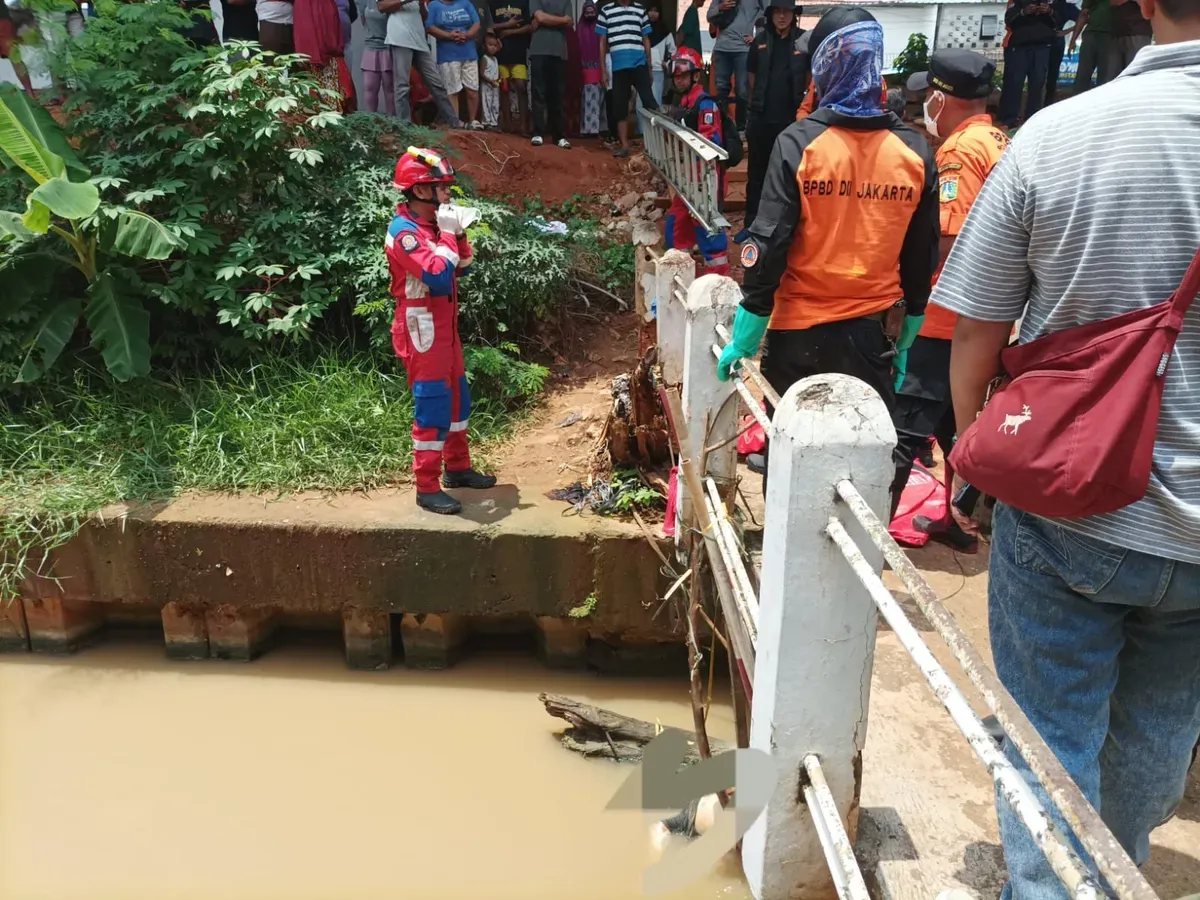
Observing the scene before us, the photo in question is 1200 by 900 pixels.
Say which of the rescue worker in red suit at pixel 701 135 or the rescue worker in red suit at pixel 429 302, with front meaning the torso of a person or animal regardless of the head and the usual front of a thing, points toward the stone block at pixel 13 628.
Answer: the rescue worker in red suit at pixel 701 135

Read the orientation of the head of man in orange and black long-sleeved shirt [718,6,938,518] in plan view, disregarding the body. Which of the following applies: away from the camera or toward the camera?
away from the camera

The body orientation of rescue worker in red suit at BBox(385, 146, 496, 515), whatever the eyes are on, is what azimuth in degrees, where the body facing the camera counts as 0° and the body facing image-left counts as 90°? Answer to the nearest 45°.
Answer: approximately 270°

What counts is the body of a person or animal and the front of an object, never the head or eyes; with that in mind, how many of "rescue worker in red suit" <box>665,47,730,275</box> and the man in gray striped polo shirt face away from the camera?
1

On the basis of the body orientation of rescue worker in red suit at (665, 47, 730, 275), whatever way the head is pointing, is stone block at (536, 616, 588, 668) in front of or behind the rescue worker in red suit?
in front

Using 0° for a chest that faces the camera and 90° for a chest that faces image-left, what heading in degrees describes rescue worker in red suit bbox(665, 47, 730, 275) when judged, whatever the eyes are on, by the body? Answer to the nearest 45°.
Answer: approximately 45°

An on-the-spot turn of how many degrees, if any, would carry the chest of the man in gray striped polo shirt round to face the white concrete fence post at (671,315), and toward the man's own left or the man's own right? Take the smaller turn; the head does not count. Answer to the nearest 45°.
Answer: approximately 45° to the man's own left

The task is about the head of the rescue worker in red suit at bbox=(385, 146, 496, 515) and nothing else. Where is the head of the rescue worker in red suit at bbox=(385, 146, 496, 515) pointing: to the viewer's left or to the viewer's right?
to the viewer's right

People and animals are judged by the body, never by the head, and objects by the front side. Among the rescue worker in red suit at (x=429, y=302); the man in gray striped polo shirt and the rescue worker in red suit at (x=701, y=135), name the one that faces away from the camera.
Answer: the man in gray striped polo shirt

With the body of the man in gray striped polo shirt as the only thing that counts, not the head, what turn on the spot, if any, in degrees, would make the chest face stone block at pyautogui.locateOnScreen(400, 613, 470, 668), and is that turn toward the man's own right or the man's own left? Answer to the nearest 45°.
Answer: approximately 45° to the man's own left

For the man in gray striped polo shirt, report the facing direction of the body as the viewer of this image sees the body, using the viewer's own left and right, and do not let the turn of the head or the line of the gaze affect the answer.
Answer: facing away from the viewer

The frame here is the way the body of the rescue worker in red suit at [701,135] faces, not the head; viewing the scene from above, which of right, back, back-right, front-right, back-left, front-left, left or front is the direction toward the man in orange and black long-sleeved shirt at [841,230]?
front-left
